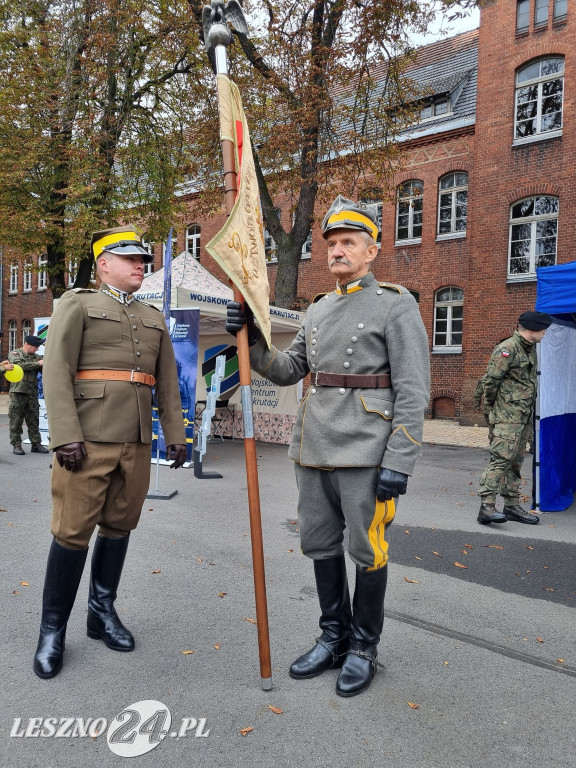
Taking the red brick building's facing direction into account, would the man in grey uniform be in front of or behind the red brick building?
in front

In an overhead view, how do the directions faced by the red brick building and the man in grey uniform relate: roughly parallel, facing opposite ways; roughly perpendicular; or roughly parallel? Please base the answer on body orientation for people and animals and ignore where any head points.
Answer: roughly parallel

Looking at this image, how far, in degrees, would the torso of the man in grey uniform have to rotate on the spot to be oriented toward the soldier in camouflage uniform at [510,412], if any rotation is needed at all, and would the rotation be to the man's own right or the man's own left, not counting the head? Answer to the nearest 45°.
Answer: approximately 180°

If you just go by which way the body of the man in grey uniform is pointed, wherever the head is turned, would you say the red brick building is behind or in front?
behind

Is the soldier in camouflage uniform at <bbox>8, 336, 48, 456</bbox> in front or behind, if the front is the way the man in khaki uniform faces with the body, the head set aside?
behind

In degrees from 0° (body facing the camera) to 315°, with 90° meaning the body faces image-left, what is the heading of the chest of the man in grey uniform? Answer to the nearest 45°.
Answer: approximately 45°

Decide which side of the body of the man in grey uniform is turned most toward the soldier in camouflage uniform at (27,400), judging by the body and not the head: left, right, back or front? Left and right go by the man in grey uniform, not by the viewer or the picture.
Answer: right

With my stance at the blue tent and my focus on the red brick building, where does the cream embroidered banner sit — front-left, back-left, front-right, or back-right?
back-left

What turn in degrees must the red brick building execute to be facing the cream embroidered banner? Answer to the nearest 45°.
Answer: approximately 45° to its left

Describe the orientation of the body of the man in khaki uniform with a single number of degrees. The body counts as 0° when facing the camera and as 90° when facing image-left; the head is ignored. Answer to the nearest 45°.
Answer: approximately 315°

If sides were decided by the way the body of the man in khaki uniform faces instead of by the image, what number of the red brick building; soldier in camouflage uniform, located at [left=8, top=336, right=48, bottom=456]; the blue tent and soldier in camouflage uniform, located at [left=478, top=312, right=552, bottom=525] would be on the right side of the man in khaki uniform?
0

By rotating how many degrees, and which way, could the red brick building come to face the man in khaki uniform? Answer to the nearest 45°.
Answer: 0° — it already faces them

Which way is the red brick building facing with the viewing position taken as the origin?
facing the viewer and to the left of the viewer
